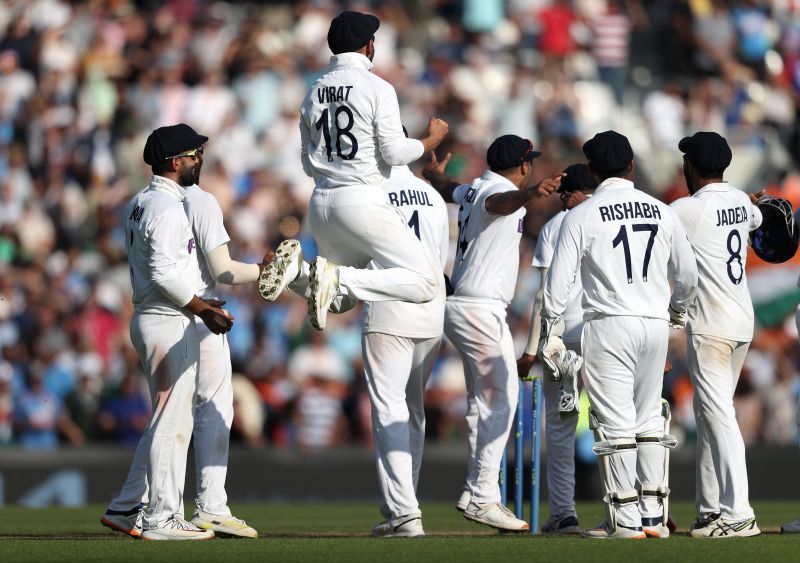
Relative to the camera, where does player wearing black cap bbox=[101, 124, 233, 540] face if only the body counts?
to the viewer's right

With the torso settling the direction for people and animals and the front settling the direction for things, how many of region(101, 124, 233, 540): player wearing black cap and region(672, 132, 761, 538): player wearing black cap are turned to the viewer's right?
1

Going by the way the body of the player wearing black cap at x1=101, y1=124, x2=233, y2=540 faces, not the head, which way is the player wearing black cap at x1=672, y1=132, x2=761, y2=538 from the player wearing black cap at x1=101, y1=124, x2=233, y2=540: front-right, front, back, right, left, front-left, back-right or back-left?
front

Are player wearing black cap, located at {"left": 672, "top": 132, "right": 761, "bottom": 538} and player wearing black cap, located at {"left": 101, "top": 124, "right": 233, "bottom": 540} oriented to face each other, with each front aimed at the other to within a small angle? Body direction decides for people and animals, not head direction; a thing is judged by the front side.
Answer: no

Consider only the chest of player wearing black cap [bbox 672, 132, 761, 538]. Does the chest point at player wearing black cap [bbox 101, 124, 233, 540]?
no

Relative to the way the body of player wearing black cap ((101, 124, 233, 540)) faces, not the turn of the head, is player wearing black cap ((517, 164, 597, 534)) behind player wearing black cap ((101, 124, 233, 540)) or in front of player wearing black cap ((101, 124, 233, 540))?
in front

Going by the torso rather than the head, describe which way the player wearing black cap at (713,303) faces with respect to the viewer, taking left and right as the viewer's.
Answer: facing away from the viewer and to the left of the viewer

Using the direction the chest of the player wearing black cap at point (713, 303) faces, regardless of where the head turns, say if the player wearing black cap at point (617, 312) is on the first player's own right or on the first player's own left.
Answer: on the first player's own left

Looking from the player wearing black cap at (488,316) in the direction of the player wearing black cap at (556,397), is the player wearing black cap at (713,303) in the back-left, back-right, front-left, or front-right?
front-right

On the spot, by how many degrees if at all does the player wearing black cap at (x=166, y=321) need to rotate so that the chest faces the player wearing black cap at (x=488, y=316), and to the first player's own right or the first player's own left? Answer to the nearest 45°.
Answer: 0° — they already face them

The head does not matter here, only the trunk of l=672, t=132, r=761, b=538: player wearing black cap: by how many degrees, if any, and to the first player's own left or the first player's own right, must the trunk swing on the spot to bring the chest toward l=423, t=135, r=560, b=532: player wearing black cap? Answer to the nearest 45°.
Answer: approximately 45° to the first player's own left
